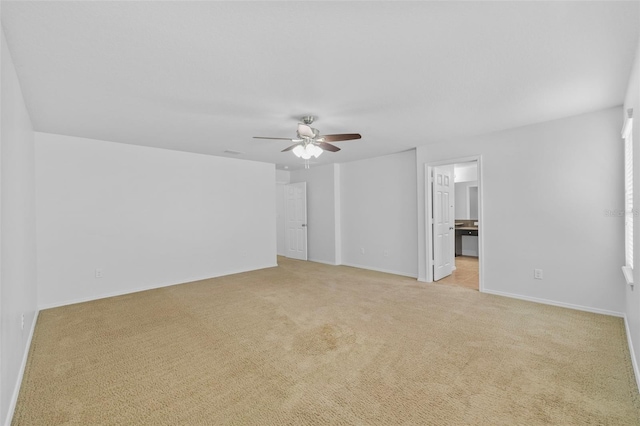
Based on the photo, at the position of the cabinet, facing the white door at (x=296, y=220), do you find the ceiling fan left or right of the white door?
left

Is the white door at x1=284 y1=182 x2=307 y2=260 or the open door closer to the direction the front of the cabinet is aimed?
the open door

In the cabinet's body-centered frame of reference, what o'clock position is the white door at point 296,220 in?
The white door is roughly at 2 o'clock from the cabinet.

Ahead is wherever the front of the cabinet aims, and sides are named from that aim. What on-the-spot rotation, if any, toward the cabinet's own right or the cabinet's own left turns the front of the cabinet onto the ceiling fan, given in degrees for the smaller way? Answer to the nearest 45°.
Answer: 0° — it already faces it

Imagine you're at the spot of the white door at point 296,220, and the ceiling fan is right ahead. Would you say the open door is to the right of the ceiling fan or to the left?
left

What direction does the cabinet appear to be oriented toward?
toward the camera

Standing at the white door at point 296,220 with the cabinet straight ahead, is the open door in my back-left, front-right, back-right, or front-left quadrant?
front-right

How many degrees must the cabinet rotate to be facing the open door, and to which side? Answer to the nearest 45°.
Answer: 0° — it already faces it

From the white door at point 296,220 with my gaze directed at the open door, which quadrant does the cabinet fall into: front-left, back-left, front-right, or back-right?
front-left
